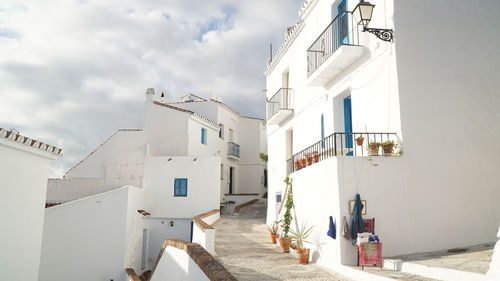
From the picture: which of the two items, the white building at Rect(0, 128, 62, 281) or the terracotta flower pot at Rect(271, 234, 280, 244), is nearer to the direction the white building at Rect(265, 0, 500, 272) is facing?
the white building

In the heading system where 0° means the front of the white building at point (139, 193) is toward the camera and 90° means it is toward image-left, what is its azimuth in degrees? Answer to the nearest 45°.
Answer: approximately 315°

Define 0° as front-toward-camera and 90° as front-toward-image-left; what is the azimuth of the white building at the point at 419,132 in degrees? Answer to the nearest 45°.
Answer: approximately 45°

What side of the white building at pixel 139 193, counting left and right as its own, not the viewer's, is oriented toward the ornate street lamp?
front

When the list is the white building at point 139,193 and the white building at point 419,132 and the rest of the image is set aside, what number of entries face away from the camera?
0

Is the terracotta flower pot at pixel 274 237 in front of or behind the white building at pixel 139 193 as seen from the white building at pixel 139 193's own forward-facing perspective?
in front

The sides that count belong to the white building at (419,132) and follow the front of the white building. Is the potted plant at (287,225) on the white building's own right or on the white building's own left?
on the white building's own right
